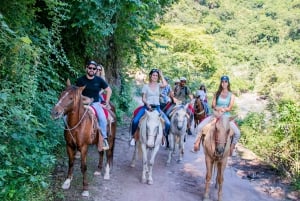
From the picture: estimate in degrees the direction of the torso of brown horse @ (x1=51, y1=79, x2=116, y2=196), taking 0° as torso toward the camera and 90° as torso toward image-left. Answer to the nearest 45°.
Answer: approximately 45°

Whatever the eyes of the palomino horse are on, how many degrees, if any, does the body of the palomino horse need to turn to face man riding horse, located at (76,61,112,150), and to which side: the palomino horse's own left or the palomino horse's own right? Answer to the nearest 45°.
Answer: approximately 90° to the palomino horse's own right

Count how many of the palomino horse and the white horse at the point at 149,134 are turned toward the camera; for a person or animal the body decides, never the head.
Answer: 2

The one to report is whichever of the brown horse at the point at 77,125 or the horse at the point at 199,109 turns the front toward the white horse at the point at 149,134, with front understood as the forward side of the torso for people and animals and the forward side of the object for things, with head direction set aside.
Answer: the horse

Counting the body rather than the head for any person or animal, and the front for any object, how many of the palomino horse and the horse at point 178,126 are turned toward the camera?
2

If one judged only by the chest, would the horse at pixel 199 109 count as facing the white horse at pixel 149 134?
yes

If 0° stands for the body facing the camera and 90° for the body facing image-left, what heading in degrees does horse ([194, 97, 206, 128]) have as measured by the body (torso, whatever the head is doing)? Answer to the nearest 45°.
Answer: approximately 0°

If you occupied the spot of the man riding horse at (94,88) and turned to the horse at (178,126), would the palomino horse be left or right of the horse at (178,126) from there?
right

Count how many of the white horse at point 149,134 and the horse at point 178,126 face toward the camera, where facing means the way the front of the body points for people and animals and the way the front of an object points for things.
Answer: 2
